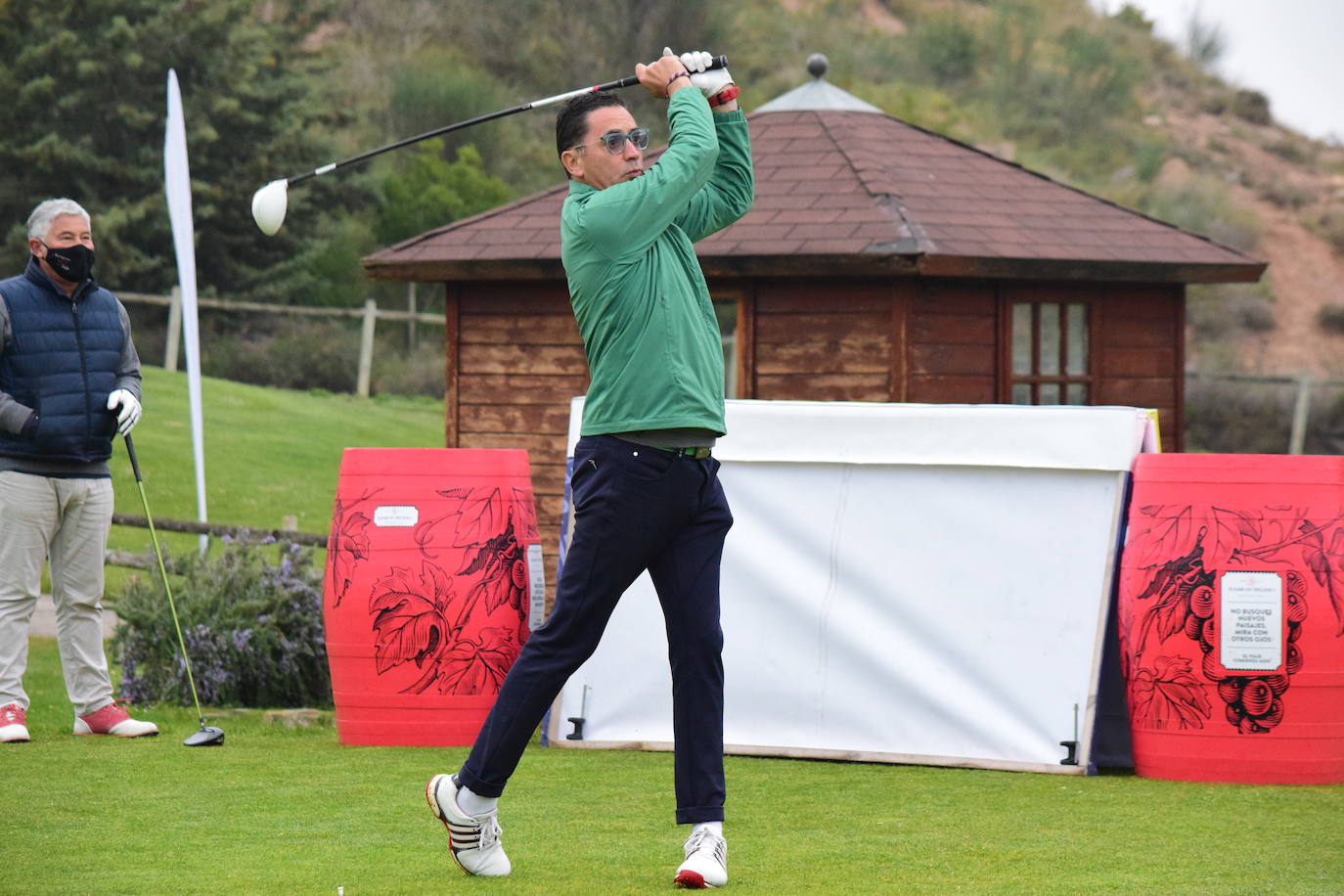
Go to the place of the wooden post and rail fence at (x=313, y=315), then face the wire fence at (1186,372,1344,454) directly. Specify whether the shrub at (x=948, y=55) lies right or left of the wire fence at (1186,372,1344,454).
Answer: left

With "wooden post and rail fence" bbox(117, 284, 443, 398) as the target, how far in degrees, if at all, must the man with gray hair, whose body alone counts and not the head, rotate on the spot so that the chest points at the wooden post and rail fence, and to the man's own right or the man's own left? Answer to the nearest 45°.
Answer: approximately 135° to the man's own left

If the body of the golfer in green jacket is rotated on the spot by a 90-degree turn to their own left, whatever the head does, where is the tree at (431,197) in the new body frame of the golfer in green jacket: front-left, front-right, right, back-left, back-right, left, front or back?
front-left

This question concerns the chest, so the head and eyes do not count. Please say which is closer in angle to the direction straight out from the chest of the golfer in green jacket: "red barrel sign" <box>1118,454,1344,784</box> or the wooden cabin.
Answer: the red barrel sign

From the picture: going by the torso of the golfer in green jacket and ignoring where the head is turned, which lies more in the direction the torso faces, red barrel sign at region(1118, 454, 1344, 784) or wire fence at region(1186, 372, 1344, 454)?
the red barrel sign

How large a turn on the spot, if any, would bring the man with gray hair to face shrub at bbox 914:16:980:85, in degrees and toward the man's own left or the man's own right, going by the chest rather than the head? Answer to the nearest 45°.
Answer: approximately 90° to the man's own left

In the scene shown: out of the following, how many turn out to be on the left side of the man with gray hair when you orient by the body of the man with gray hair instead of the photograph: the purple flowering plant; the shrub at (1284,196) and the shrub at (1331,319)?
3

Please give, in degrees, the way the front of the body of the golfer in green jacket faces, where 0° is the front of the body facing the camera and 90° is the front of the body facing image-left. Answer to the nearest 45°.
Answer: approximately 315°

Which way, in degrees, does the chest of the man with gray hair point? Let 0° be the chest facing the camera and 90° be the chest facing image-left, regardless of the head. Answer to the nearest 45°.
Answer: approximately 315°

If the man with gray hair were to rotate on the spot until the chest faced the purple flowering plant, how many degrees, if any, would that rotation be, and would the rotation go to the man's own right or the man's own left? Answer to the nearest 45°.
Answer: approximately 90° to the man's own left
